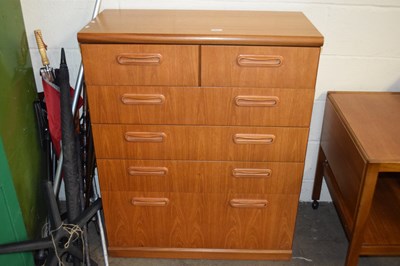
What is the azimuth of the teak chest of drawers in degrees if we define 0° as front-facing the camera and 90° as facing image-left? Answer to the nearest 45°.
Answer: approximately 0°

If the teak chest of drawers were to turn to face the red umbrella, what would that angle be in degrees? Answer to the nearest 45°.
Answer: approximately 90° to its right

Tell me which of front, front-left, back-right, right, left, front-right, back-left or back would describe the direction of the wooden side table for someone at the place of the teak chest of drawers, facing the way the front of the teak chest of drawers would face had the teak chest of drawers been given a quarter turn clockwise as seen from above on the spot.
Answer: back
